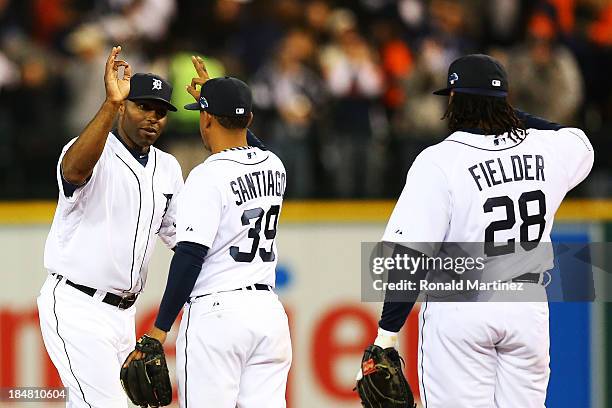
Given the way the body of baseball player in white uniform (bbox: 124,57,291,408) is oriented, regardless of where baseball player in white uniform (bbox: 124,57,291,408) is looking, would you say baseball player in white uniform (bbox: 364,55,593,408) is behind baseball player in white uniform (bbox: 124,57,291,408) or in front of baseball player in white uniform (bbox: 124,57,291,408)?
behind

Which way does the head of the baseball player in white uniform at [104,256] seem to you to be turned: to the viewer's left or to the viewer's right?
to the viewer's right

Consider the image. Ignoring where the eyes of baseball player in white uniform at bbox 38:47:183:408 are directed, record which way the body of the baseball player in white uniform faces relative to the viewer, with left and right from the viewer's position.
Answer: facing the viewer and to the right of the viewer

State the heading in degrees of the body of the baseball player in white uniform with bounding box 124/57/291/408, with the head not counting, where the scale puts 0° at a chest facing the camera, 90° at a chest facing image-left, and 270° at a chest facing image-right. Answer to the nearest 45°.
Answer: approximately 135°

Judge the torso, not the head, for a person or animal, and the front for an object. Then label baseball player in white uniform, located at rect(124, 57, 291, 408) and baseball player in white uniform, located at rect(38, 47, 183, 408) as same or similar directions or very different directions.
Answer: very different directions

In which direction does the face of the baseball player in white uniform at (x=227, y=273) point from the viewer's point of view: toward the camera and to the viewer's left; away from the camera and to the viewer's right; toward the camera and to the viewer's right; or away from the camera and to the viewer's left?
away from the camera and to the viewer's left

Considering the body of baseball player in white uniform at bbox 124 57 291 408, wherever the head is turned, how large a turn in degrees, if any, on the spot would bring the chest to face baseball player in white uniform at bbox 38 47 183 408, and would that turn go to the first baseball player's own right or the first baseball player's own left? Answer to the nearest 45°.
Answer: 0° — they already face them

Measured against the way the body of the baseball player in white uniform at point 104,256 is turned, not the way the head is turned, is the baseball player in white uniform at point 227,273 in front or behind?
in front

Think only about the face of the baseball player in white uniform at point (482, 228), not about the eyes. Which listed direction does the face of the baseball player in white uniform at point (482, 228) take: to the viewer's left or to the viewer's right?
to the viewer's left
